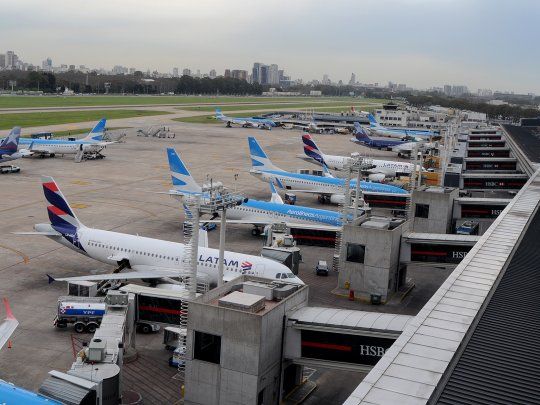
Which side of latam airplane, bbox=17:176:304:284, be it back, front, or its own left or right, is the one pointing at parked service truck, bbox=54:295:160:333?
right

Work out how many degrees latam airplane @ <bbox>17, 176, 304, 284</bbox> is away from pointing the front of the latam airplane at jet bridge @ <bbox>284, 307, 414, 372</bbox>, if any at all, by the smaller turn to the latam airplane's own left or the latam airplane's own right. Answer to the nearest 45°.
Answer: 0° — it already faces it

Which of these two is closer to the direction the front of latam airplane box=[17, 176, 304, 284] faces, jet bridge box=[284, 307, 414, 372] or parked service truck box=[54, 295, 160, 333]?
the jet bridge
